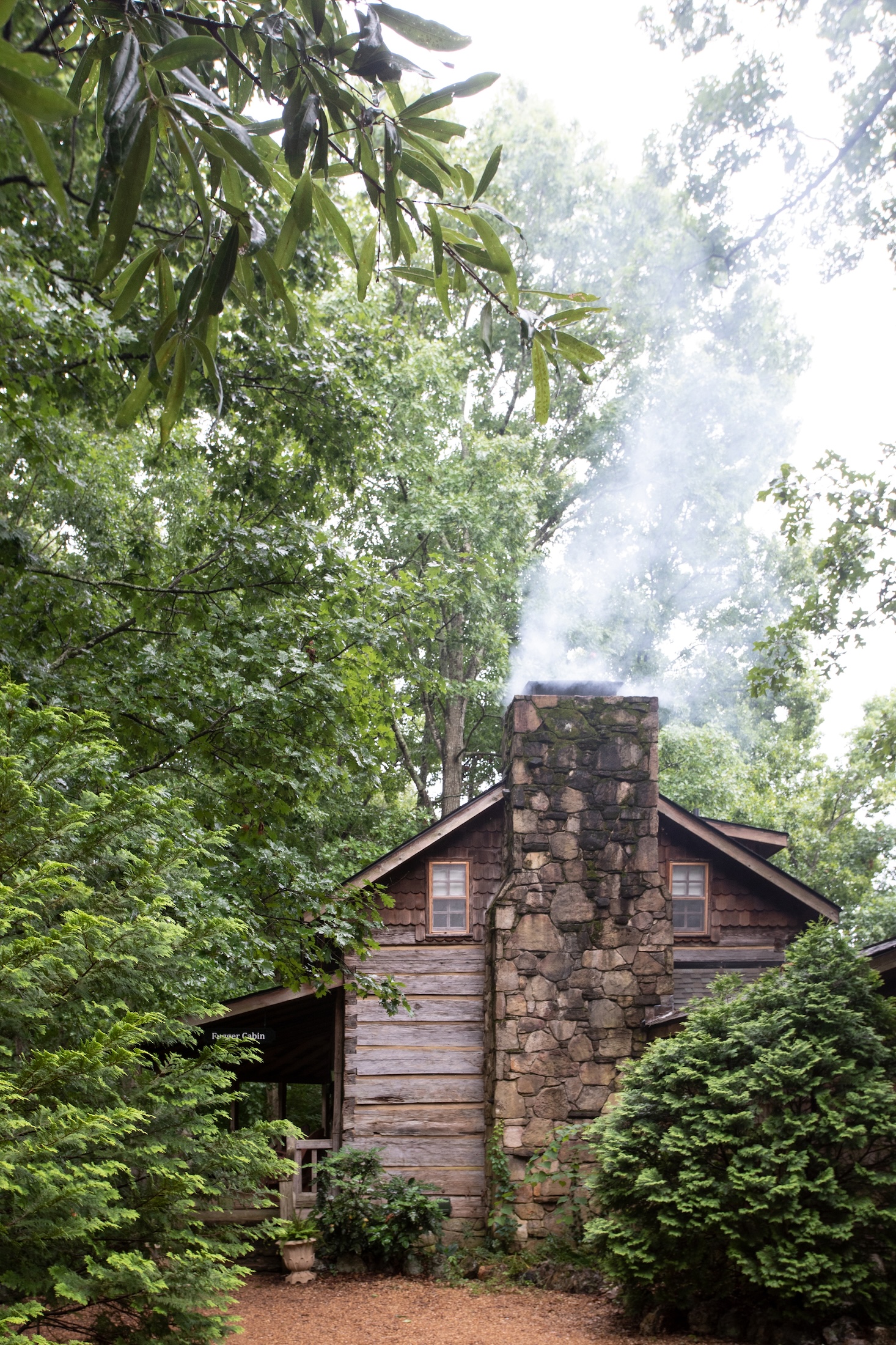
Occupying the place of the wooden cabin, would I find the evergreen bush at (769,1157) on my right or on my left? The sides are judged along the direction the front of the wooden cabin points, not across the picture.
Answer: on my left
